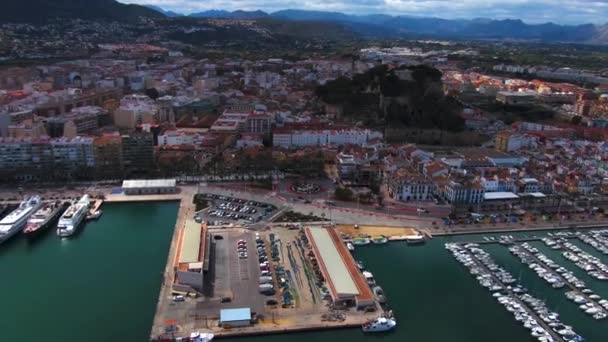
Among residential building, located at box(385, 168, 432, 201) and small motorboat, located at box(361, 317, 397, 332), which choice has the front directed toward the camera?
the residential building

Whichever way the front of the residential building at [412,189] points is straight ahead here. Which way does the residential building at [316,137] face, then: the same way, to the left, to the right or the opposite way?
the same way

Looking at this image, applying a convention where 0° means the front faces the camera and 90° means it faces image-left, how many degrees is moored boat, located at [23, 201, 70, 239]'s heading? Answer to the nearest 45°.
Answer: approximately 45°

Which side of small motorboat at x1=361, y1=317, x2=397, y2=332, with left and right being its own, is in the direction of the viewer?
right

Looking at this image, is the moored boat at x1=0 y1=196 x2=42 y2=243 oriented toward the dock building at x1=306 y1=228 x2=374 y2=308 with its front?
no

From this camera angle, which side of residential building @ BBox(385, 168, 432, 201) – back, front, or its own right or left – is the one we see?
front

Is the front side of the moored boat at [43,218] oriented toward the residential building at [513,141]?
no

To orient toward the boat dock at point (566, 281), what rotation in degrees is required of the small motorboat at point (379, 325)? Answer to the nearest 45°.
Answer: approximately 45° to its left

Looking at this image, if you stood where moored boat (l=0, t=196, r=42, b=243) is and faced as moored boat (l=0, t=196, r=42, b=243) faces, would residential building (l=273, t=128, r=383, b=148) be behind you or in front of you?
behind

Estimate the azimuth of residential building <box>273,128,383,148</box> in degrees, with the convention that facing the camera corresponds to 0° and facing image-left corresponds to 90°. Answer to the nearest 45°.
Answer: approximately 0°

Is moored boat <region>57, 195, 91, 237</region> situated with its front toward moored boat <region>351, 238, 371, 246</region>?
no

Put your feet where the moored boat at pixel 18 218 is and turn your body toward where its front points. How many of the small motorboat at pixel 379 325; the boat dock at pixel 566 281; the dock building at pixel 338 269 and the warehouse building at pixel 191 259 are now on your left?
4

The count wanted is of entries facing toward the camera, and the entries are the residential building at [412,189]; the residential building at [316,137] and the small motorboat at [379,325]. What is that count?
2

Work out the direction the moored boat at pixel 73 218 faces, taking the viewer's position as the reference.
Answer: facing the viewer and to the left of the viewer

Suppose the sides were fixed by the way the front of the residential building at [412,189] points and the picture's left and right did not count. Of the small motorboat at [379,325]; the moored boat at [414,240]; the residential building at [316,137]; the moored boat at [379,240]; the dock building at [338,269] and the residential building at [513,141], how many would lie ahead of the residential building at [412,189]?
4

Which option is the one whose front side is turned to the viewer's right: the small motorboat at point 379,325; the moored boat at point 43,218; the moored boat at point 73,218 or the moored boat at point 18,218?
the small motorboat

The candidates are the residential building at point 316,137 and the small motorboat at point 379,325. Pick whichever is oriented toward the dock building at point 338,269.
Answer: the residential building

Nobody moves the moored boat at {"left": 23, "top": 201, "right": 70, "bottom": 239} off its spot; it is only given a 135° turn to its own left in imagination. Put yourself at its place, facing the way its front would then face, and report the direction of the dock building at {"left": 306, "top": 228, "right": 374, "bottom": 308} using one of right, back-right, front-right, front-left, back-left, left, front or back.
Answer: front-right

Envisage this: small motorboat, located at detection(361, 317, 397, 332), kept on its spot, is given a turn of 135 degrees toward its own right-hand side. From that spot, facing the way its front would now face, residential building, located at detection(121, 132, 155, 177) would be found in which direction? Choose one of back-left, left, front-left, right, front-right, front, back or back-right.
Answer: right
